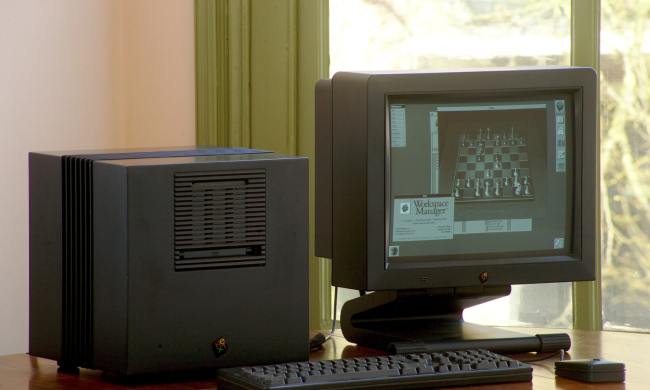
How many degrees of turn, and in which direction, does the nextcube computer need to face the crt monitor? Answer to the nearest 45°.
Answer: approximately 45° to its left

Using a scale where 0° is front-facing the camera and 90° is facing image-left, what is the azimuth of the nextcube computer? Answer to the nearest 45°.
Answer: approximately 315°

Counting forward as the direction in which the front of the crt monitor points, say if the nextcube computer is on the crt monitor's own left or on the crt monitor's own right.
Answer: on the crt monitor's own right

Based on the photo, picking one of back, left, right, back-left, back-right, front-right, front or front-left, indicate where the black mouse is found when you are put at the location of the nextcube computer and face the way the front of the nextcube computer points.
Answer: front-left

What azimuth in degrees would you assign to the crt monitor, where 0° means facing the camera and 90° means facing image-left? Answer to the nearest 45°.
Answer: approximately 315°
